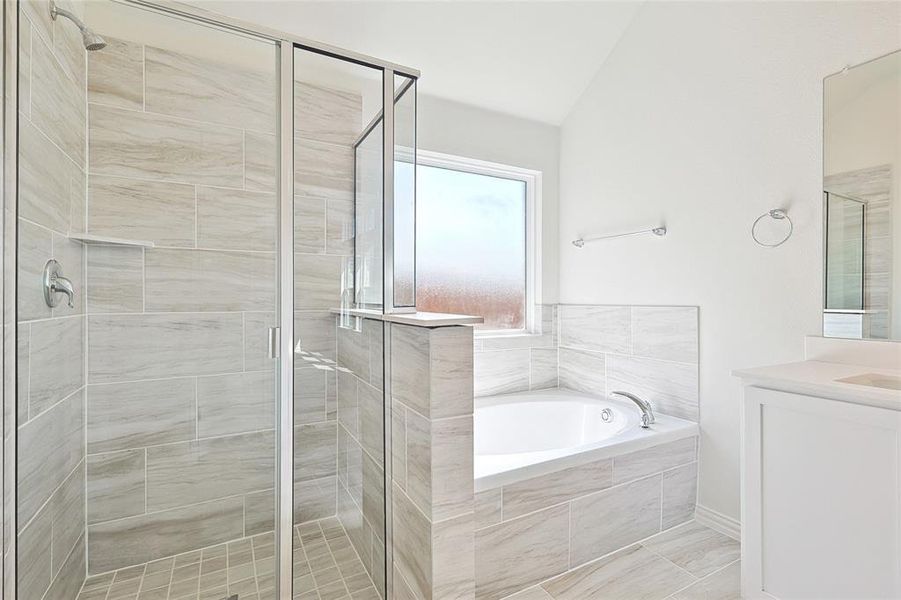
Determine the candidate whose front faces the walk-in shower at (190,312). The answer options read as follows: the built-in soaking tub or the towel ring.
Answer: the towel ring

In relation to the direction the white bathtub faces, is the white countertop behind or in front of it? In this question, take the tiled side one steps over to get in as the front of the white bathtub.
in front

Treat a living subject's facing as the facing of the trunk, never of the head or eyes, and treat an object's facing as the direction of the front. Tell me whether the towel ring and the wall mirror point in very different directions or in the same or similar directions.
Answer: same or similar directions

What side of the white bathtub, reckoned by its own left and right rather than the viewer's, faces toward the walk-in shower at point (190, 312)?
right

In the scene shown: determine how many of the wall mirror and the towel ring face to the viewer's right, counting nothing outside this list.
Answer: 0

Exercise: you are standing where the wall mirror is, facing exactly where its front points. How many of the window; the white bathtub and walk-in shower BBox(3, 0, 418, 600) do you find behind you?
0

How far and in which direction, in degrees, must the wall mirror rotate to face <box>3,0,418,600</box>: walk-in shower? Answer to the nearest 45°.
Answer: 0° — it already faces it

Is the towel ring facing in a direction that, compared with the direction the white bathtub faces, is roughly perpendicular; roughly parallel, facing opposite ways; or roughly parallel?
roughly perpendicular

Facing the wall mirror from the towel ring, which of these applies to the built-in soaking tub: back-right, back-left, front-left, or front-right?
back-right

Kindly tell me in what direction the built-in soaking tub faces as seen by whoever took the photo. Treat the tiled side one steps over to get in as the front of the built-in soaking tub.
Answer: facing the viewer and to the right of the viewer

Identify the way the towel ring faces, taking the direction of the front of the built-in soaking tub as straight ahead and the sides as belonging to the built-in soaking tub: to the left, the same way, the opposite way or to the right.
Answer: to the right

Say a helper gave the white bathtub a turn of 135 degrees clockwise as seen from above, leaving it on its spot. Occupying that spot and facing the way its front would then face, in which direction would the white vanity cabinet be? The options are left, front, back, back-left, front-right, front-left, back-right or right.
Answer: back-left

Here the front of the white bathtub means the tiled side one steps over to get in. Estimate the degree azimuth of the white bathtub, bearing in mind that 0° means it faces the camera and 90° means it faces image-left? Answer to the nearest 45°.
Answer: approximately 315°
